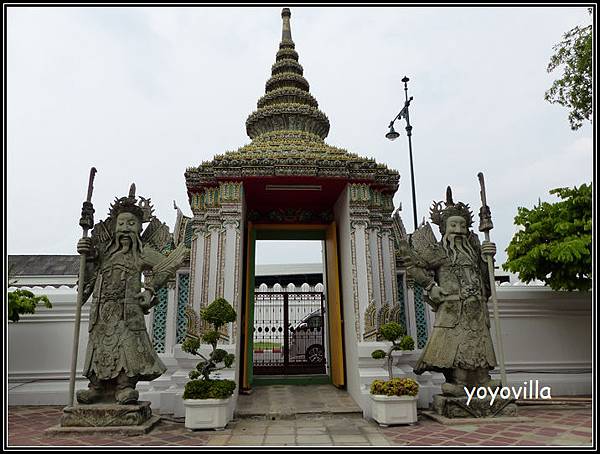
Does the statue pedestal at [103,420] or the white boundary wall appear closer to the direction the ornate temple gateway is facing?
the statue pedestal

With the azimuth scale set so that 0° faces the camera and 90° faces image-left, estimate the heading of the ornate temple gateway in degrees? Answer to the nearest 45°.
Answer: approximately 0°

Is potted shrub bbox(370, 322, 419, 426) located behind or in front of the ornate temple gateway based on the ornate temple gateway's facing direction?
in front

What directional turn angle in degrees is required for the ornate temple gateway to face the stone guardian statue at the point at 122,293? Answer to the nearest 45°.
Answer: approximately 45° to its right

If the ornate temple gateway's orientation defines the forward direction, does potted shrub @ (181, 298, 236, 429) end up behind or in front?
in front

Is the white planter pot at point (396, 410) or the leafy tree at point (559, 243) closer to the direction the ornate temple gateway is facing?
the white planter pot
